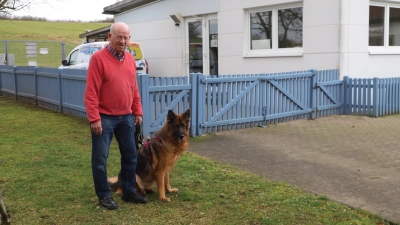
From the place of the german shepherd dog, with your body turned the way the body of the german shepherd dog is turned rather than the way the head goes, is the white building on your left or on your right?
on your left

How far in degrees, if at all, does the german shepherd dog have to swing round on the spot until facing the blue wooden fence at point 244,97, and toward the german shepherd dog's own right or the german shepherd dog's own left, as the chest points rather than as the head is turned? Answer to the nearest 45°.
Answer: approximately 135° to the german shepherd dog's own left

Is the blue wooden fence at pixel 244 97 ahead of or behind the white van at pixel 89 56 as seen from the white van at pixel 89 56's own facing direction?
behind

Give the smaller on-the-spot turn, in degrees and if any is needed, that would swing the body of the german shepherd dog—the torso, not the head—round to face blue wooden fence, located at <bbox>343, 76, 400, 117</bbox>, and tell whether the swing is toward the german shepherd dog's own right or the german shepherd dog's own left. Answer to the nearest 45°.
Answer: approximately 90° to the german shepherd dog's own left
